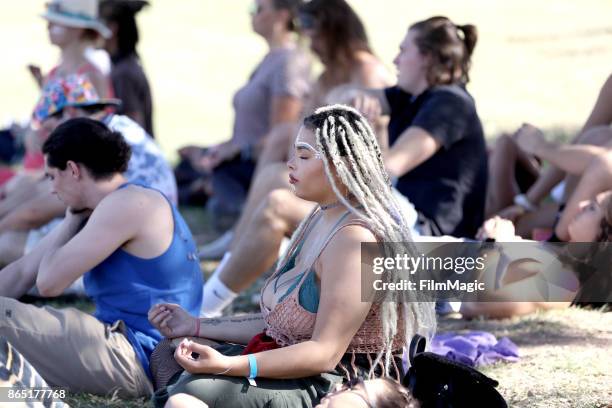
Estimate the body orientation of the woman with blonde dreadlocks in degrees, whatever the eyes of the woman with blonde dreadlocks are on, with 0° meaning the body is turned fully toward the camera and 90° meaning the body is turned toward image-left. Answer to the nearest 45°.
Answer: approximately 90°

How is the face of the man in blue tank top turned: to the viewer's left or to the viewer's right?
to the viewer's left

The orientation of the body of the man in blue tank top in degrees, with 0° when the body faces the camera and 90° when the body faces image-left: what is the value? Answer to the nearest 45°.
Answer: approximately 90°

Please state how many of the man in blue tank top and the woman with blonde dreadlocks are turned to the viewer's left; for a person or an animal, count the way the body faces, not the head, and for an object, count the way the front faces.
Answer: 2

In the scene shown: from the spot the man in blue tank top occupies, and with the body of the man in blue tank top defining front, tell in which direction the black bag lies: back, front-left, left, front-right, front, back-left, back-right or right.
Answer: back-left

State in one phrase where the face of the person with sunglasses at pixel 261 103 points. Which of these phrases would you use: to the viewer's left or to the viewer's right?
to the viewer's left

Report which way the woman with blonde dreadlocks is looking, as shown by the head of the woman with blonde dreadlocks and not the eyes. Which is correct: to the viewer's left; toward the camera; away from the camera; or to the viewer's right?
to the viewer's left
